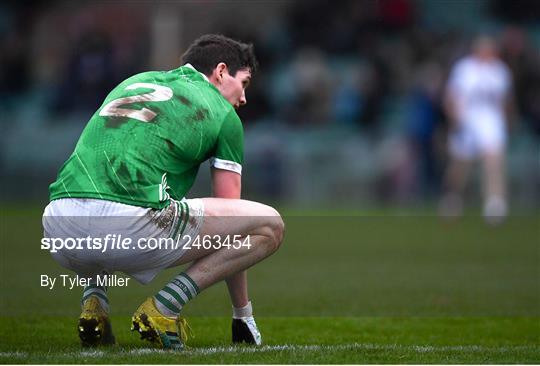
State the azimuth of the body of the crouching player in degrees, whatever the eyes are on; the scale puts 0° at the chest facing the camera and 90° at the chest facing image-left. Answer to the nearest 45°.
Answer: approximately 225°

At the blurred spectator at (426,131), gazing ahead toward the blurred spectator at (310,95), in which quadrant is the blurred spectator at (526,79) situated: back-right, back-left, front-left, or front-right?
back-right

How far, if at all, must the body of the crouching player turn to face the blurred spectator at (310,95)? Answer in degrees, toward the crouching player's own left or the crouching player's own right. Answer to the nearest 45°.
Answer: approximately 45° to the crouching player's own left

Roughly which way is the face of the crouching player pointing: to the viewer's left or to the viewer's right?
to the viewer's right

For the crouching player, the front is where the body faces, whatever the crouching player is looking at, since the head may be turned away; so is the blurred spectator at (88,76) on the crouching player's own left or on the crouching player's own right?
on the crouching player's own left
